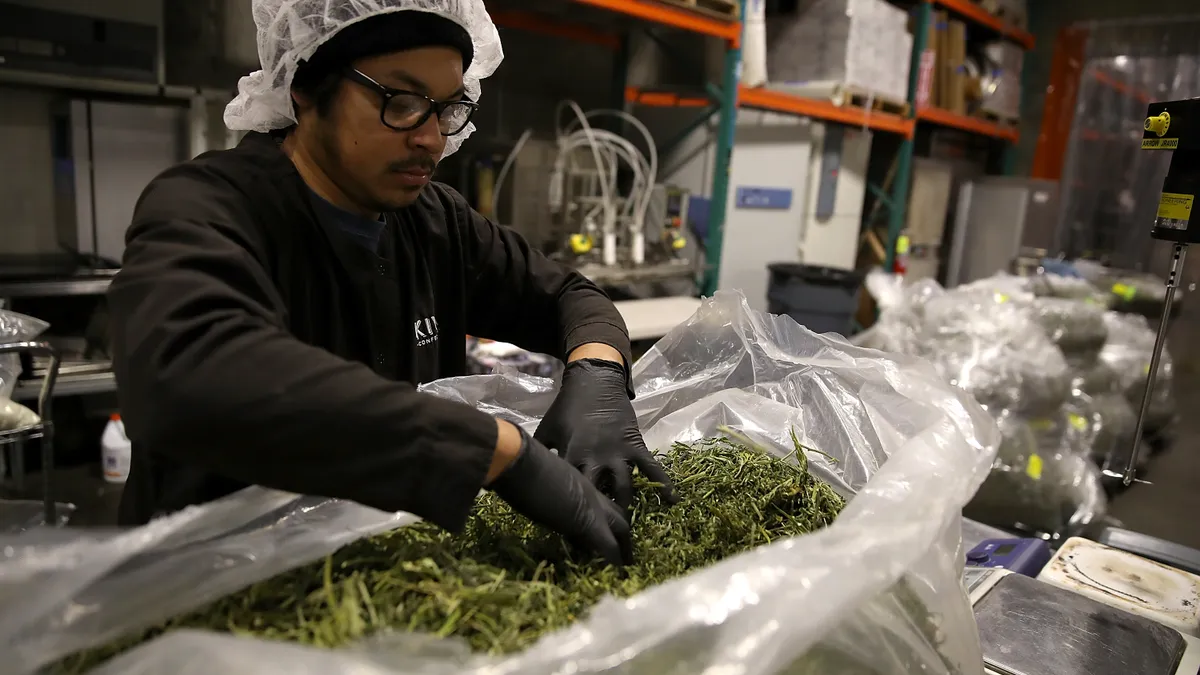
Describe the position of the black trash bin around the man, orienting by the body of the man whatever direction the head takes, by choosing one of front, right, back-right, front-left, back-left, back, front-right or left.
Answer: left

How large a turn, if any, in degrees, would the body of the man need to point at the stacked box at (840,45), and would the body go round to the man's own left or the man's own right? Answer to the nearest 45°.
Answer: approximately 90° to the man's own left

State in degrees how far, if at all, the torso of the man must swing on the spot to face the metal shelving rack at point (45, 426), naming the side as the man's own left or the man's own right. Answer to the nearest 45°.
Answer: approximately 180°

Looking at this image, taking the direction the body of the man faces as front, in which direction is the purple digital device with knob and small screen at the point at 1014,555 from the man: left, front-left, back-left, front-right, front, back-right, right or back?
front-left

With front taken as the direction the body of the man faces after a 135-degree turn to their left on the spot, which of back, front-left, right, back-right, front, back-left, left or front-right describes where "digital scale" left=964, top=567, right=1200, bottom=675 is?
right

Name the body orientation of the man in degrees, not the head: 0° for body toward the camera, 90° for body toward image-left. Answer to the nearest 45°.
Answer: approximately 315°

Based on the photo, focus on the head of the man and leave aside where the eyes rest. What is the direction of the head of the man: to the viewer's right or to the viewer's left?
to the viewer's right

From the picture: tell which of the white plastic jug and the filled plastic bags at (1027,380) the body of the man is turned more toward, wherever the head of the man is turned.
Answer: the filled plastic bags

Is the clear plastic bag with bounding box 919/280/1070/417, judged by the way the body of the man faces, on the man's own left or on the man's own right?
on the man's own left
